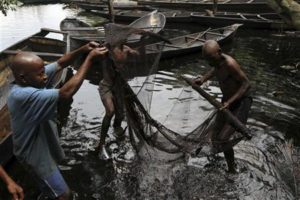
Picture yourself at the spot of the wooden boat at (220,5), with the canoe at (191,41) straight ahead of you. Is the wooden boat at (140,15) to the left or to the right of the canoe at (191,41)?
right

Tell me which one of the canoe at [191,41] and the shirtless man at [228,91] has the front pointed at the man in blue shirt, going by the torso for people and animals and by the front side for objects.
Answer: the shirtless man

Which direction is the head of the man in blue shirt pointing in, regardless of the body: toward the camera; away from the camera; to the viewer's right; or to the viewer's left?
to the viewer's right

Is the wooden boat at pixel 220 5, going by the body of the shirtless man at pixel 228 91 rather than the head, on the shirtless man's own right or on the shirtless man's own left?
on the shirtless man's own right

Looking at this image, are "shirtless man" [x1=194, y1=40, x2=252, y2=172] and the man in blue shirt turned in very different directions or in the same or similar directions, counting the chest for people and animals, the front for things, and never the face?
very different directions

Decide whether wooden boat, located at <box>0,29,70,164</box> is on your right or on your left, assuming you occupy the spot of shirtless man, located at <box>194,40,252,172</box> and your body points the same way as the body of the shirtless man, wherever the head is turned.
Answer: on your right

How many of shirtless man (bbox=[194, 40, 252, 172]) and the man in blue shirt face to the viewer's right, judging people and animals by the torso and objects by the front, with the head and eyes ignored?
1

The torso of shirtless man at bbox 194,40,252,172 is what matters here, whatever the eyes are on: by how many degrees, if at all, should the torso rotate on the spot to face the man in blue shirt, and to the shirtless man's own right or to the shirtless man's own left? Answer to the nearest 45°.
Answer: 0° — they already face them

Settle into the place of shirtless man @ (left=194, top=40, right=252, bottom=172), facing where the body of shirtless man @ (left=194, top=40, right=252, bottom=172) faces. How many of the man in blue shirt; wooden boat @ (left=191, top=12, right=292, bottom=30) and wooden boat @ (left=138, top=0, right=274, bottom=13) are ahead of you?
1

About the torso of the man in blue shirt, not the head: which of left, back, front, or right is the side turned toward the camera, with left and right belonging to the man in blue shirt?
right
